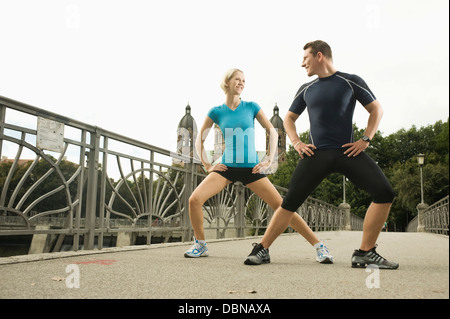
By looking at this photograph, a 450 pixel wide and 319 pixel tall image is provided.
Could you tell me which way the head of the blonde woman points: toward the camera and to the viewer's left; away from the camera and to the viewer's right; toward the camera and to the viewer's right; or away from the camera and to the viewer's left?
toward the camera and to the viewer's right

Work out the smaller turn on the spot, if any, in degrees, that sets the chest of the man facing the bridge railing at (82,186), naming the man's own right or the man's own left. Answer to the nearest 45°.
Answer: approximately 135° to the man's own right

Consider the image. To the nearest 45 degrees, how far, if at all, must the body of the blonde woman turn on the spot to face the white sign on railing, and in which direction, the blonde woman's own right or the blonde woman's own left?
approximately 90° to the blonde woman's own right

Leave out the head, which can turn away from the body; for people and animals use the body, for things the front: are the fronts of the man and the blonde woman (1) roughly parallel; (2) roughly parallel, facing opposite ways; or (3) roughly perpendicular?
roughly parallel

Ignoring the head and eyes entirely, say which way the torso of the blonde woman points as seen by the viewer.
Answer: toward the camera

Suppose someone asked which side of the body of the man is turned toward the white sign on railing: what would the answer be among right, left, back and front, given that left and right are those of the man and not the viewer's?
right

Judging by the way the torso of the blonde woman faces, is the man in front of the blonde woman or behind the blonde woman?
in front

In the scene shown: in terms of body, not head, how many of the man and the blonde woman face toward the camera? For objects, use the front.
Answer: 2

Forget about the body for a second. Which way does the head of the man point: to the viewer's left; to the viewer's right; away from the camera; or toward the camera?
to the viewer's left
